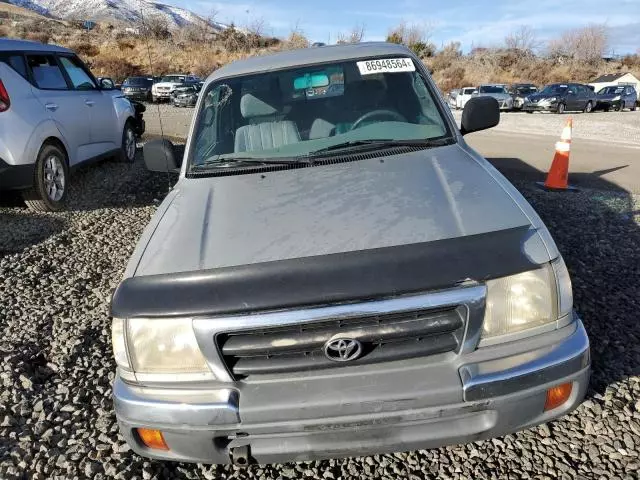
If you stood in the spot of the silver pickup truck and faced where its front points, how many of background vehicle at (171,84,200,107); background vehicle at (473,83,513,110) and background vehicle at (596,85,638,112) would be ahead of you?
0

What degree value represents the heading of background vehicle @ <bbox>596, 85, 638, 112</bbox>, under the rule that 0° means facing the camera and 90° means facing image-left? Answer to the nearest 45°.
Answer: approximately 45°

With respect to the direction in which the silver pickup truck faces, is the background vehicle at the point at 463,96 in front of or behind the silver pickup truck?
behind

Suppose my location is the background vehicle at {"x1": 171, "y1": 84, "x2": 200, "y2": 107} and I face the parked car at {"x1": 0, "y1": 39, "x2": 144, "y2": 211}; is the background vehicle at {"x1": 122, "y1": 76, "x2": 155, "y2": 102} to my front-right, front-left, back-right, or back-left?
back-right

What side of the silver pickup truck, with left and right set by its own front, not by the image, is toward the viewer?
front

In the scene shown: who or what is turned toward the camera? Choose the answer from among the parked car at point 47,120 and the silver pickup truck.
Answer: the silver pickup truck

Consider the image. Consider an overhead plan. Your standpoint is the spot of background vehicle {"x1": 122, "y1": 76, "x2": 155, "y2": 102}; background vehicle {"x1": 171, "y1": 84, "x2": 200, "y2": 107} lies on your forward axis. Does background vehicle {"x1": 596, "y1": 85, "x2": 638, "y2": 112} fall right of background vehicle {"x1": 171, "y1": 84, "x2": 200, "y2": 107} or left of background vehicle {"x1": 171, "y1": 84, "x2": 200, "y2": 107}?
left

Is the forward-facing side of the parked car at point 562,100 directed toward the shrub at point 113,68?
no

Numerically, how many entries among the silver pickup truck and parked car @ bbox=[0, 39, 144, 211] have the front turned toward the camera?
1

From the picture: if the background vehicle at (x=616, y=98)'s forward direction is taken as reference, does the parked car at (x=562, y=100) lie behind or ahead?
ahead

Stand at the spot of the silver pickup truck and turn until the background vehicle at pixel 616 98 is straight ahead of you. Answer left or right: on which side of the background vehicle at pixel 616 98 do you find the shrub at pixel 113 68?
left

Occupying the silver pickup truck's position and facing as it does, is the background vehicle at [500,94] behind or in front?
behind

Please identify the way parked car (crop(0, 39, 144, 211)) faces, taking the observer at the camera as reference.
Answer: facing away from the viewer and to the right of the viewer

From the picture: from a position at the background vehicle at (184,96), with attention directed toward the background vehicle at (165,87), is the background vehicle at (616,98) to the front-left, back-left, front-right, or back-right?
back-right

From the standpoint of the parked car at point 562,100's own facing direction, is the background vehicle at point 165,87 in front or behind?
in front
